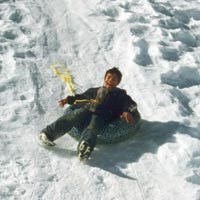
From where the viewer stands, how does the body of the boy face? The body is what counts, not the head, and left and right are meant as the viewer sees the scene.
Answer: facing the viewer and to the left of the viewer
